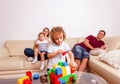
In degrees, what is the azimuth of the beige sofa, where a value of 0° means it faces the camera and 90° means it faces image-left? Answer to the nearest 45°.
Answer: approximately 0°
